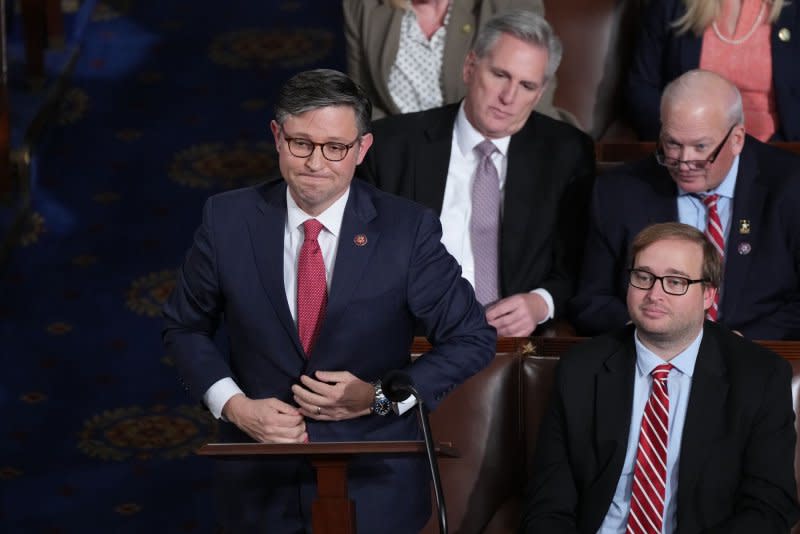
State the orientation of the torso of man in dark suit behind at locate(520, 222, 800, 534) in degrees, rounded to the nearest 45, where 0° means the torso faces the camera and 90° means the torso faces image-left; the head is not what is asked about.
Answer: approximately 45°

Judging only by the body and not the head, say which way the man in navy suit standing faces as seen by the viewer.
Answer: toward the camera

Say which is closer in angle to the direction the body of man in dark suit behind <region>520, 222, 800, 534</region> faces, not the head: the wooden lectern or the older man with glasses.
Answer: the wooden lectern

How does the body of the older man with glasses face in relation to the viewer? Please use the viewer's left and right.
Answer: facing the viewer and to the left of the viewer

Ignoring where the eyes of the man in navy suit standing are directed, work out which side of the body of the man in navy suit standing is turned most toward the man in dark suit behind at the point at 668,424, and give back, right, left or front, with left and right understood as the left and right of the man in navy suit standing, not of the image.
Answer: left

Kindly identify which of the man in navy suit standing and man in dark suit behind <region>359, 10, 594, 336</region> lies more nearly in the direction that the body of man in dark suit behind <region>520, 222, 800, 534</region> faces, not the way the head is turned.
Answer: the man in navy suit standing

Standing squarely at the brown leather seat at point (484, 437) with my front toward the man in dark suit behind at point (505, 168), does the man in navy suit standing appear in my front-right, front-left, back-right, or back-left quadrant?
back-left

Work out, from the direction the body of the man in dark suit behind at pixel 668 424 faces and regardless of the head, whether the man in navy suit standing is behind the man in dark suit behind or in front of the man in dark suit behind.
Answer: in front

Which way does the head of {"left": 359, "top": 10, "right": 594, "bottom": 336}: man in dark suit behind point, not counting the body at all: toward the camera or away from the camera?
toward the camera

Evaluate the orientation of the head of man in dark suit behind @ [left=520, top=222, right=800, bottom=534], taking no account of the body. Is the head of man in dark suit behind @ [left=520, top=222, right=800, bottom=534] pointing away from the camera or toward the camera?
toward the camera

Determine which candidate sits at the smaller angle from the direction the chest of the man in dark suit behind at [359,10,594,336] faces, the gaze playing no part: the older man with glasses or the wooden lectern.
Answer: the wooden lectern
